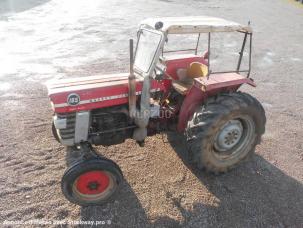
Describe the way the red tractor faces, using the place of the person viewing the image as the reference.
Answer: facing the viewer and to the left of the viewer
